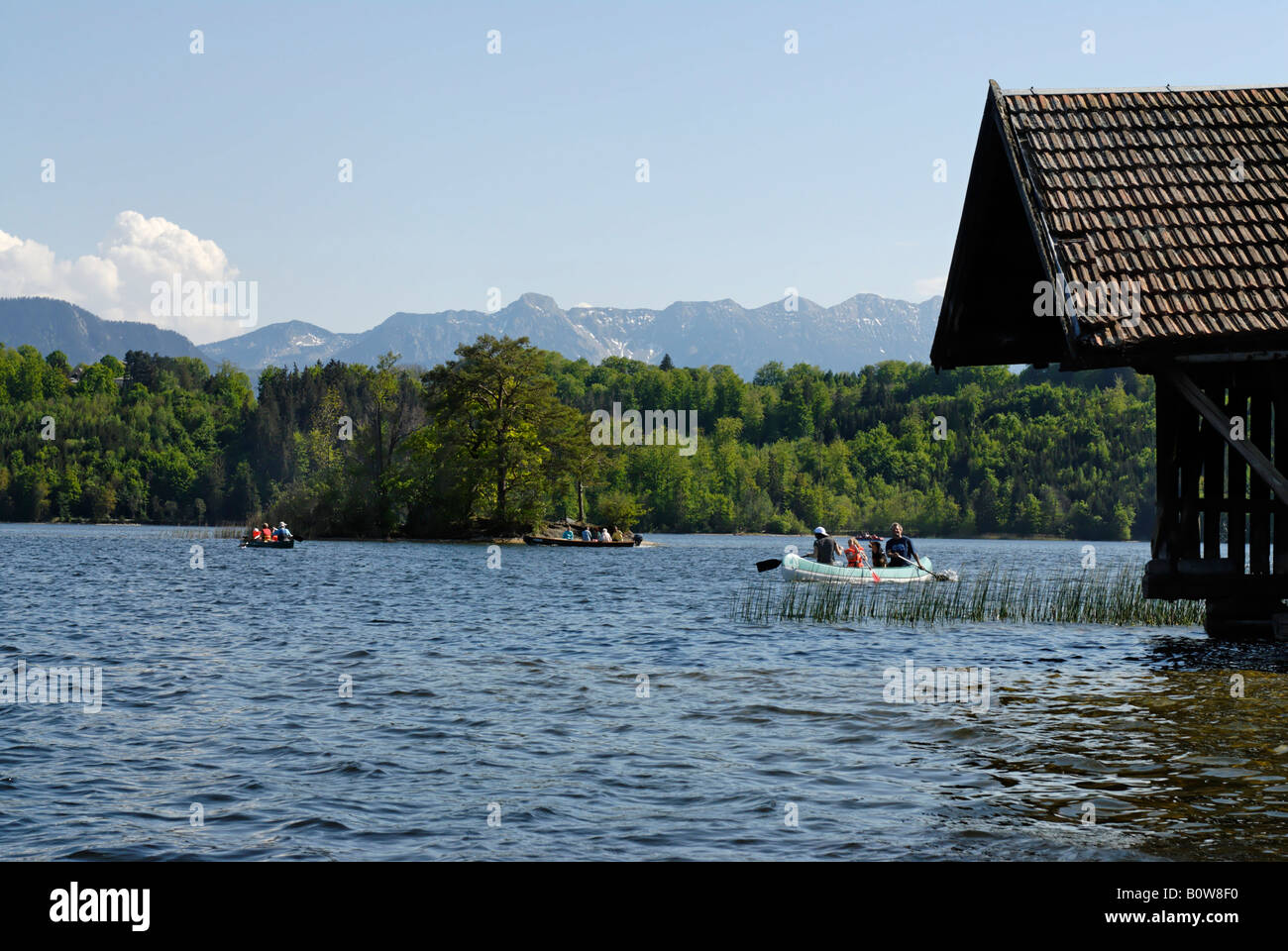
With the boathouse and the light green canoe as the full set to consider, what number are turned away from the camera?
0

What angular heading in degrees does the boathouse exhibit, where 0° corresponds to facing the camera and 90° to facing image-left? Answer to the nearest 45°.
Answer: approximately 45°

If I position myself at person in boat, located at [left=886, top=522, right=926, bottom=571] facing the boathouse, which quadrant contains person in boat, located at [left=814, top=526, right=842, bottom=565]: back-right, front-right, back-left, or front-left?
back-right

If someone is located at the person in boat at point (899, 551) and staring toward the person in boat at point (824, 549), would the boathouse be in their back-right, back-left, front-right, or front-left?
back-left

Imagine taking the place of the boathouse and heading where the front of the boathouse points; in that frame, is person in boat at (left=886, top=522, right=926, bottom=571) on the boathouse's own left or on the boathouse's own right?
on the boathouse's own right

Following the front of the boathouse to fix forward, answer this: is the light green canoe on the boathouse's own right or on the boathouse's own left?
on the boathouse's own right

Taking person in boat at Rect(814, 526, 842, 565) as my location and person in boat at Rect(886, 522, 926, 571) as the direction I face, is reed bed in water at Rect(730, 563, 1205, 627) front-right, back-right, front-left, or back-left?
front-right

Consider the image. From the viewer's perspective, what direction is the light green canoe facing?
to the viewer's left
